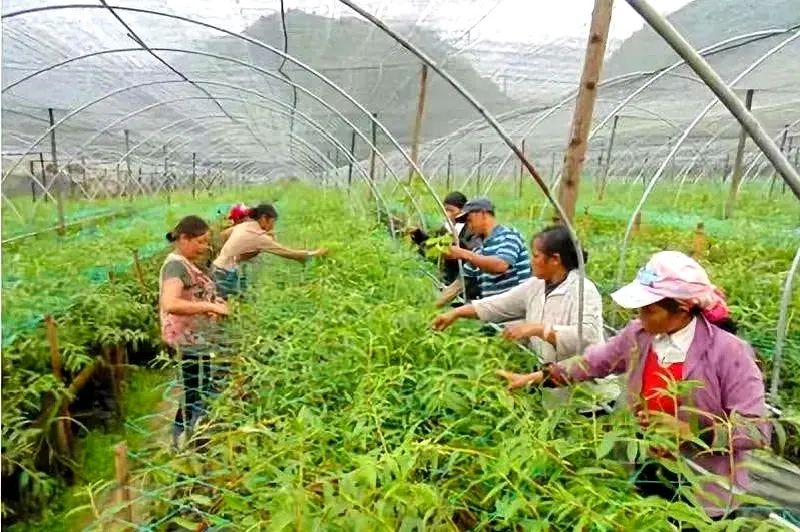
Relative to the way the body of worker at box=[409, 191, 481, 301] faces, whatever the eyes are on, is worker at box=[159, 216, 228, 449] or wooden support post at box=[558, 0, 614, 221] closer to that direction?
the worker

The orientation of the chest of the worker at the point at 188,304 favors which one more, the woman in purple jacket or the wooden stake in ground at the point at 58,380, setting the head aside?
the woman in purple jacket

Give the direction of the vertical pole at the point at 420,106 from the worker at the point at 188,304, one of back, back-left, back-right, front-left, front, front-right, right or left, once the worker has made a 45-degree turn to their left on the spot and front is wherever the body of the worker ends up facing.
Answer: front-left

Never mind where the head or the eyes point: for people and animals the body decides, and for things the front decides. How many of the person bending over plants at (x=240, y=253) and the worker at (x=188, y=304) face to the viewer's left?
0

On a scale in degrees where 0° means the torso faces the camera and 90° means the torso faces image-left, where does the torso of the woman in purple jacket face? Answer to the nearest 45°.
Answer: approximately 45°

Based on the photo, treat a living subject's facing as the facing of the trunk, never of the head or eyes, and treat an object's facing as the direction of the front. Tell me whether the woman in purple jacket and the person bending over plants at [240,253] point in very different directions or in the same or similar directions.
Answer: very different directions

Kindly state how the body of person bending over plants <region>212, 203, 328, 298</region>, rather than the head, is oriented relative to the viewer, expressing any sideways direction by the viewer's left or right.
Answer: facing to the right of the viewer

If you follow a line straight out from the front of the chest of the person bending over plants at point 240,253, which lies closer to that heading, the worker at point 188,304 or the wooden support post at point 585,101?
the wooden support post

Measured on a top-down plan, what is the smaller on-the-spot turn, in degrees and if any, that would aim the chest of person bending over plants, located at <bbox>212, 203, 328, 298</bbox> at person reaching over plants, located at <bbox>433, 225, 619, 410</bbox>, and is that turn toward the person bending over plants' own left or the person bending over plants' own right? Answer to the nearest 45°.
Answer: approximately 45° to the person bending over plants' own right

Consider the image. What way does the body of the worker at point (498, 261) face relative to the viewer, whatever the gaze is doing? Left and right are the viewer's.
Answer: facing to the left of the viewer

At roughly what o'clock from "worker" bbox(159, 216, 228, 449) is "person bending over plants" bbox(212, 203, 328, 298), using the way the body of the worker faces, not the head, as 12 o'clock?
The person bending over plants is roughly at 8 o'clock from the worker.

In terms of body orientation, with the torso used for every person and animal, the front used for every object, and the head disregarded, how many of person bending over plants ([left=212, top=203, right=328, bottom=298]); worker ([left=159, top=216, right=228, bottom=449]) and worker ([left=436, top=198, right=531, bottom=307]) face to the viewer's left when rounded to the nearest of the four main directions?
1

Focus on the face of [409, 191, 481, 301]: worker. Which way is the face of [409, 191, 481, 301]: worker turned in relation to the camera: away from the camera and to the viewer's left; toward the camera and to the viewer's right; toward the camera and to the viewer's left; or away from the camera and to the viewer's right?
toward the camera and to the viewer's left

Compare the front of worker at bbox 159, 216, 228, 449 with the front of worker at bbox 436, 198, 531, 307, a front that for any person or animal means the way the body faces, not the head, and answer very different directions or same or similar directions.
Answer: very different directions

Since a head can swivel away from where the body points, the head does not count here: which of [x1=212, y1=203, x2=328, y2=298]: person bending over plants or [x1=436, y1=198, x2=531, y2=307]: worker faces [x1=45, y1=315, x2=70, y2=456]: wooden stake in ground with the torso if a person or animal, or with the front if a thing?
the worker

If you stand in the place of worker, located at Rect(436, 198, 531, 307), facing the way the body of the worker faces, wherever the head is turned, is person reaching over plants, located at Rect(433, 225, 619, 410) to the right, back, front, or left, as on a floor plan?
left
